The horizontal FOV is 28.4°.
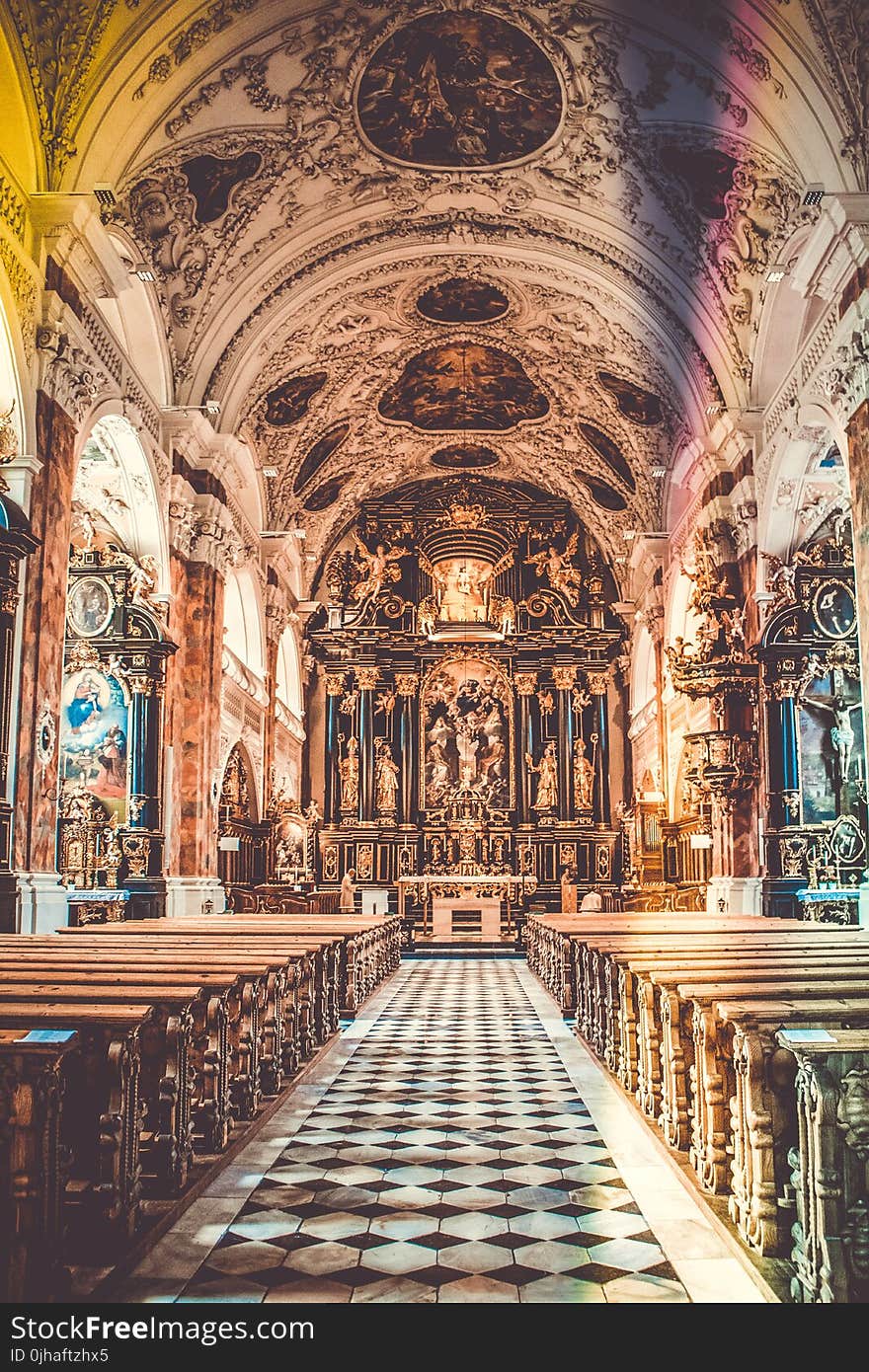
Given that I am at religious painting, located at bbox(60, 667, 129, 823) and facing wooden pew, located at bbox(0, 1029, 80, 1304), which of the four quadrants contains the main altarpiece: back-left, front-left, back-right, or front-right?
back-left

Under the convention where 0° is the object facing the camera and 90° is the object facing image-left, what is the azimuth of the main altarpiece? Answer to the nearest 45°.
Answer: approximately 0°

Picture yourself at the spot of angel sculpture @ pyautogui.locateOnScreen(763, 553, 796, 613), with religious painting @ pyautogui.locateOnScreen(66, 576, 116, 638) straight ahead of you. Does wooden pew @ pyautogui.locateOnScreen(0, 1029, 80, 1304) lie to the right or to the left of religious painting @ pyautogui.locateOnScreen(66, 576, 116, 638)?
left

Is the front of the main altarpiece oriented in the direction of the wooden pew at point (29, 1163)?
yes

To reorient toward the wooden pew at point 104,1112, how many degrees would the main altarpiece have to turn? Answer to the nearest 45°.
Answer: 0° — it already faces it
